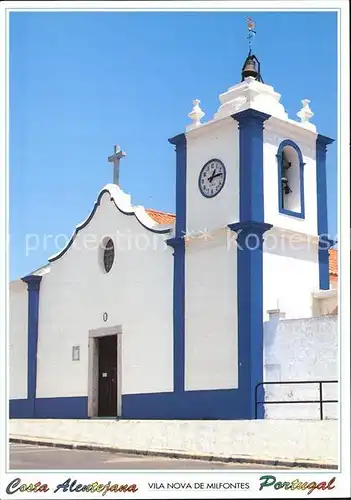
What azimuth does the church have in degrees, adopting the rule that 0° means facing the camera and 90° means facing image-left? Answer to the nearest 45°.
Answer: approximately 45°
